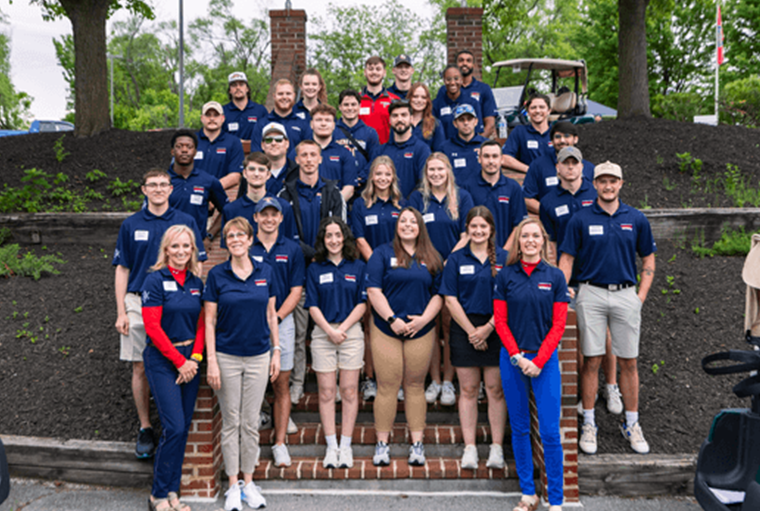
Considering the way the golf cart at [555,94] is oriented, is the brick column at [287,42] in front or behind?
in front

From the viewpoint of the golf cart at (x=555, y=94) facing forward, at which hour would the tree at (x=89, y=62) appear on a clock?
The tree is roughly at 12 o'clock from the golf cart.

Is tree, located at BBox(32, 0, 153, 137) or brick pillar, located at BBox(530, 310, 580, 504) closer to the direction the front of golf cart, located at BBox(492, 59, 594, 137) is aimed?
the tree

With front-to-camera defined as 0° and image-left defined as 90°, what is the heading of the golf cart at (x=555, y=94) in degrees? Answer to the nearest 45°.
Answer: approximately 45°

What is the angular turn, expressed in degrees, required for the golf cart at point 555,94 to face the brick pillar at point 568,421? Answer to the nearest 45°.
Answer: approximately 45° to its left

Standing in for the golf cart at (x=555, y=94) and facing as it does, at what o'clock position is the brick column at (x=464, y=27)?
The brick column is roughly at 11 o'clock from the golf cart.
